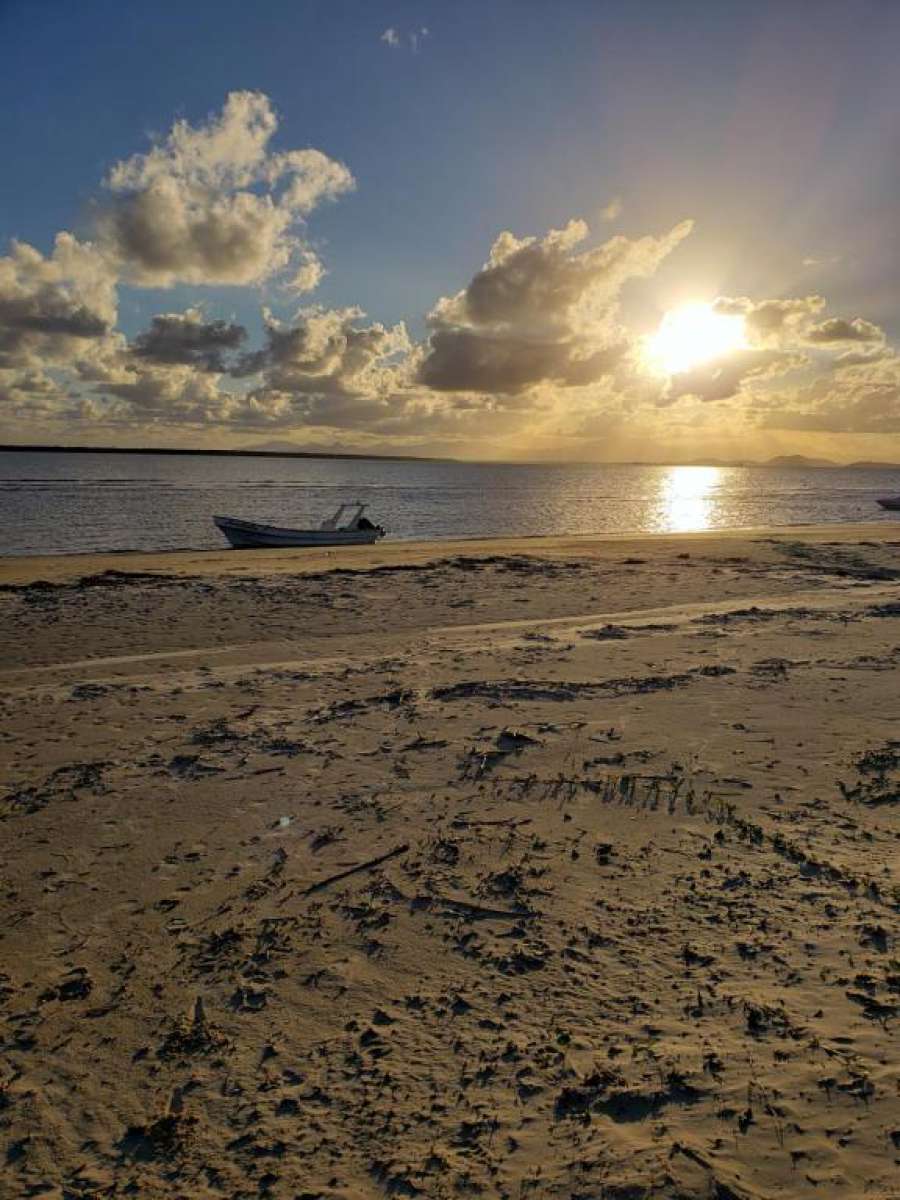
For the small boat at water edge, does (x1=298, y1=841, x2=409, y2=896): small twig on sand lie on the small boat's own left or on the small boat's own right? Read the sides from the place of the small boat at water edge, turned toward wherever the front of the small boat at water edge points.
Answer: on the small boat's own left

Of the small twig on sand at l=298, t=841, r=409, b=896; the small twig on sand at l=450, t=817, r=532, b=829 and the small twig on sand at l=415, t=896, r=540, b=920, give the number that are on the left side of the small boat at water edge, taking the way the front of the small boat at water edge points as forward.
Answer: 3

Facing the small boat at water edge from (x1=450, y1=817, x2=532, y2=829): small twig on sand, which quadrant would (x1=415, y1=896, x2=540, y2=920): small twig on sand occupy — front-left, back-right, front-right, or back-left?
back-left

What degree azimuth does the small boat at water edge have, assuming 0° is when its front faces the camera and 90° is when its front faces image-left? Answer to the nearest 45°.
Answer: approximately 90°

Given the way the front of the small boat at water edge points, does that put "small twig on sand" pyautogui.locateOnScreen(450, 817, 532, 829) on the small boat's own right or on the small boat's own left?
on the small boat's own left

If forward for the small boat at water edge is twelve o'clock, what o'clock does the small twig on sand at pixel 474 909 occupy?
The small twig on sand is roughly at 9 o'clock from the small boat at water edge.
